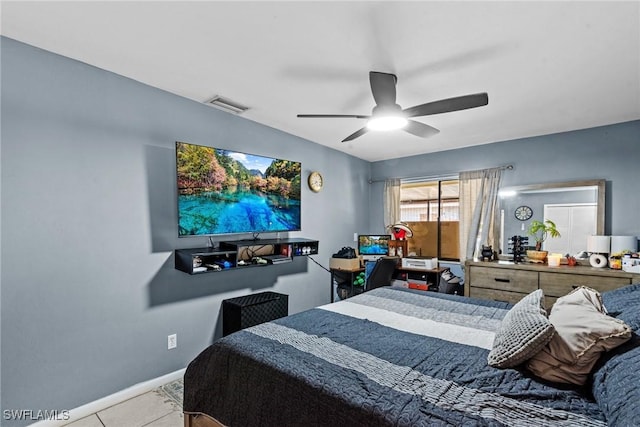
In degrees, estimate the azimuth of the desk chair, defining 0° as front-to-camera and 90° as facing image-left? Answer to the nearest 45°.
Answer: approximately 135°

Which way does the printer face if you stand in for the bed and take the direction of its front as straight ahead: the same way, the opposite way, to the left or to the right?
to the left

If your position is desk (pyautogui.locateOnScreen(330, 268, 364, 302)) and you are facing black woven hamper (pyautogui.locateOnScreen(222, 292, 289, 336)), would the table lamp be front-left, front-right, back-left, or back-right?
back-left

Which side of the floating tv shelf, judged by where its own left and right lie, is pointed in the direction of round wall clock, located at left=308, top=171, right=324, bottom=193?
left

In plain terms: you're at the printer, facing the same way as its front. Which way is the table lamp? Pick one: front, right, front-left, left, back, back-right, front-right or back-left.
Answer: back-left

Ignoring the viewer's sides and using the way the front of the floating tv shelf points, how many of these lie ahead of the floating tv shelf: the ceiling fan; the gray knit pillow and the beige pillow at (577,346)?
3

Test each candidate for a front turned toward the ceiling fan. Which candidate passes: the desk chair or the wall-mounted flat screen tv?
the wall-mounted flat screen tv

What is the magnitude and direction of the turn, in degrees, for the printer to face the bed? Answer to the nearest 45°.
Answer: approximately 45° to its left

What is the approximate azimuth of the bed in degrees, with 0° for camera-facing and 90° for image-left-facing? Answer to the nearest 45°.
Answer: approximately 135°
